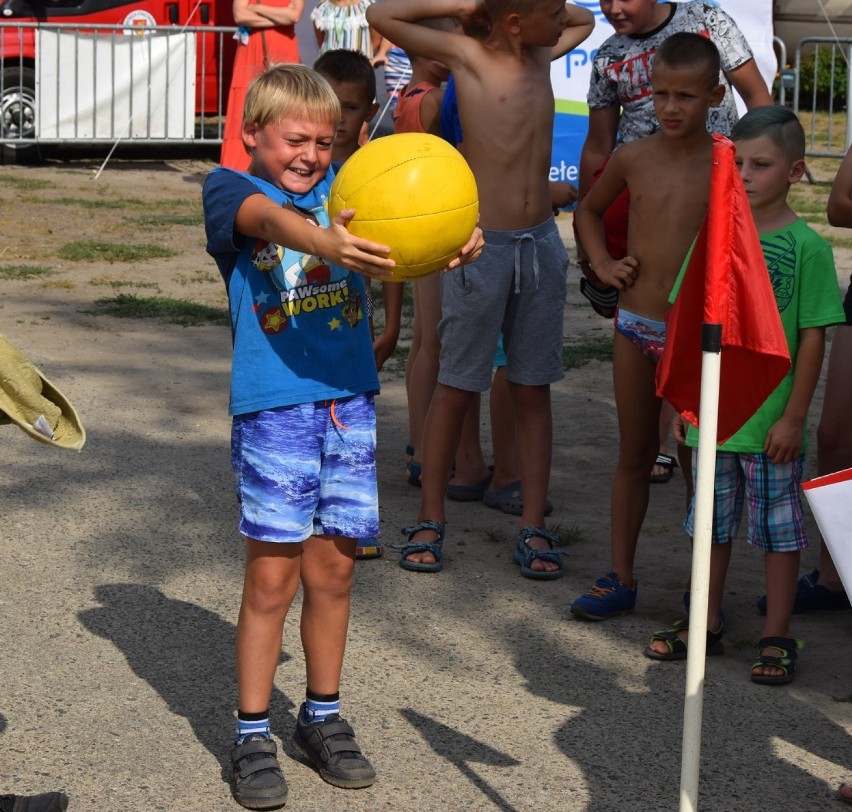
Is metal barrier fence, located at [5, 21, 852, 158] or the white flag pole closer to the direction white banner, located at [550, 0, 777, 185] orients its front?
the white flag pole

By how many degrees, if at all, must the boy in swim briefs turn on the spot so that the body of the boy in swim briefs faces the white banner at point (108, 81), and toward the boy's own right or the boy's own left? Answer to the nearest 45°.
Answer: approximately 90° to the boy's own right

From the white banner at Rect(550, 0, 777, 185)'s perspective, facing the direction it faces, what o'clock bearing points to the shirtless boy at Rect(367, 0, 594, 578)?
The shirtless boy is roughly at 12 o'clock from the white banner.

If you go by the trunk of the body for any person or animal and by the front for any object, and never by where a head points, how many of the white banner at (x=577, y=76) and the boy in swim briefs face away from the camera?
0

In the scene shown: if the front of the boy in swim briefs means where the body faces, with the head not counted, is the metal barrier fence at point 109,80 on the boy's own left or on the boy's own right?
on the boy's own right

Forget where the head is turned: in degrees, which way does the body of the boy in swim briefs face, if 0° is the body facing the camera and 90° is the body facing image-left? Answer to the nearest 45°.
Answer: approximately 45°

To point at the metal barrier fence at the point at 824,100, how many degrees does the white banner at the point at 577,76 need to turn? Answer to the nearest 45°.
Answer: approximately 135° to its left

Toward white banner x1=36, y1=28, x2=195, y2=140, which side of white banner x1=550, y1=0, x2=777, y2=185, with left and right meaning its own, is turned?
right

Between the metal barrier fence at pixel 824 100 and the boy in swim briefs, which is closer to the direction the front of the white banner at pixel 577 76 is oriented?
the boy in swim briefs
